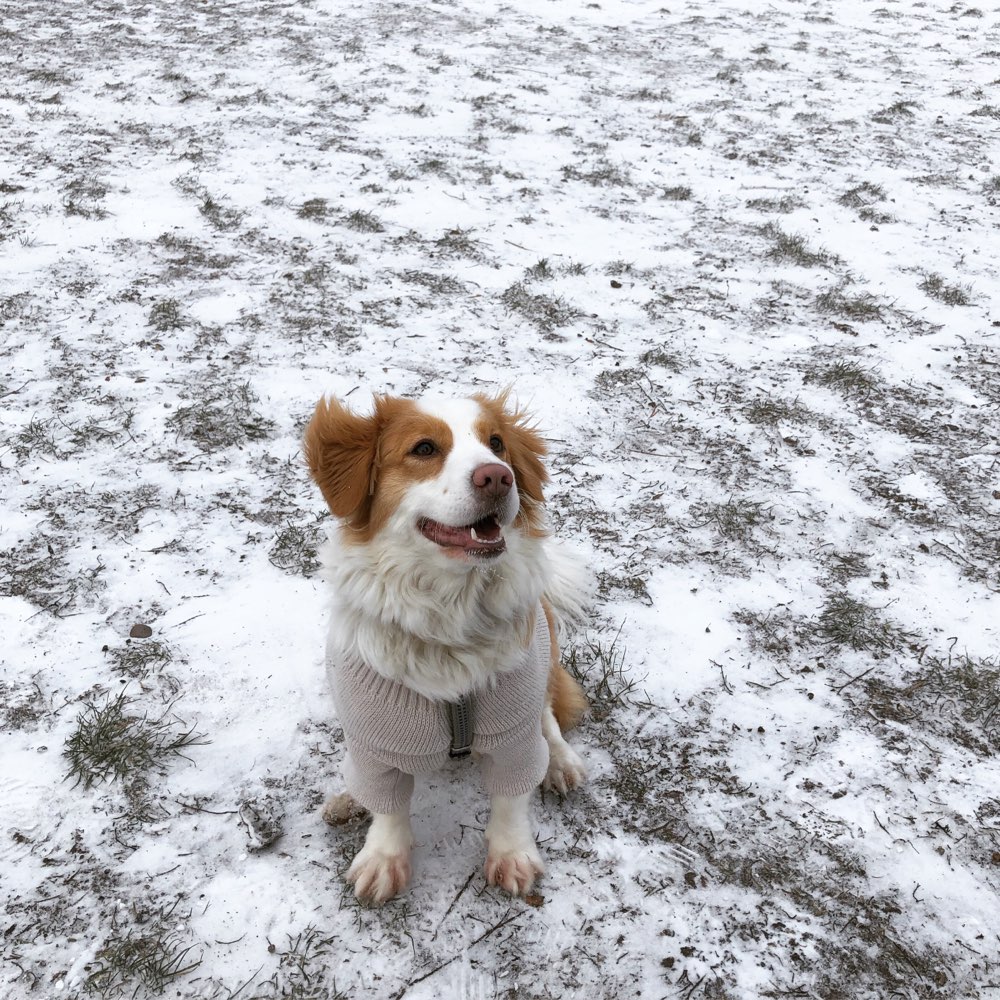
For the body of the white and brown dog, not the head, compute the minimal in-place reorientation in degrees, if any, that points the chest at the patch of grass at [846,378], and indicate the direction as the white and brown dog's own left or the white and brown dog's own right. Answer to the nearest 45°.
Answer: approximately 135° to the white and brown dog's own left

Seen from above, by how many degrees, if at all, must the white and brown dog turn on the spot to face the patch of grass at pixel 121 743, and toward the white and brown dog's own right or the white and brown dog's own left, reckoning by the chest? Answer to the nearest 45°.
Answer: approximately 90° to the white and brown dog's own right

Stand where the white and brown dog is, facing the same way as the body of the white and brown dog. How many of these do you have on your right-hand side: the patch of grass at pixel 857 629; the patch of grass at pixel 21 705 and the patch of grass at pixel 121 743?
2

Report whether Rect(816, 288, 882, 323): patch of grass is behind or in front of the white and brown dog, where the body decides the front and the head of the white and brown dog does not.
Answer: behind

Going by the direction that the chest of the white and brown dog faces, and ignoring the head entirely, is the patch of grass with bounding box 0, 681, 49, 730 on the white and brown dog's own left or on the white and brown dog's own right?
on the white and brown dog's own right

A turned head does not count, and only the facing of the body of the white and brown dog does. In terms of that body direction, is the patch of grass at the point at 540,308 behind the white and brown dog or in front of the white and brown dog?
behind

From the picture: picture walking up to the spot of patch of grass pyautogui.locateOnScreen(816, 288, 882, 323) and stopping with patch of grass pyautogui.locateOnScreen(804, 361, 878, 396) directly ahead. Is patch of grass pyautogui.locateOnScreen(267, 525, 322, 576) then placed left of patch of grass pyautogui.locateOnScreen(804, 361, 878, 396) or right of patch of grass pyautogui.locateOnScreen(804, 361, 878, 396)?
right

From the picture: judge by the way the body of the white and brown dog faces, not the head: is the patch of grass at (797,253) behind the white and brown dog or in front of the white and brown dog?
behind

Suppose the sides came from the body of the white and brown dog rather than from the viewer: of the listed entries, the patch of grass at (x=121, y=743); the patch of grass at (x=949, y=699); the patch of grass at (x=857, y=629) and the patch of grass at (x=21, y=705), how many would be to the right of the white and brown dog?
2

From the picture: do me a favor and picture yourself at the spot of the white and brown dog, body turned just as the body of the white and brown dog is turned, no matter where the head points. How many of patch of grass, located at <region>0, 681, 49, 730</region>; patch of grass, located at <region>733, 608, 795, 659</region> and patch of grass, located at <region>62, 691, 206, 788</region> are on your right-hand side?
2

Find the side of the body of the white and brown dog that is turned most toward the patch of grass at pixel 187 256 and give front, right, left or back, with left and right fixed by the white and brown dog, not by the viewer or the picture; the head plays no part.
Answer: back

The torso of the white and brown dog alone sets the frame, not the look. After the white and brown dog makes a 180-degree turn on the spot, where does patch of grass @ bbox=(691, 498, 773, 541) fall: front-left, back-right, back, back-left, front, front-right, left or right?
front-right

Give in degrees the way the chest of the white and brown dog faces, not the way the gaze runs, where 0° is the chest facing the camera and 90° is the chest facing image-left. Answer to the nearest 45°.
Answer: approximately 0°

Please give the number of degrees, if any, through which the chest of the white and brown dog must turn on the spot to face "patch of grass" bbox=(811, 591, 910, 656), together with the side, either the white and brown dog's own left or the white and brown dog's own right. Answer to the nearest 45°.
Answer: approximately 90° to the white and brown dog's own left

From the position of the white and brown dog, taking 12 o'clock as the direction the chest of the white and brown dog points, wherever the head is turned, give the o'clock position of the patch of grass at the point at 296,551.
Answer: The patch of grass is roughly at 5 o'clock from the white and brown dog.

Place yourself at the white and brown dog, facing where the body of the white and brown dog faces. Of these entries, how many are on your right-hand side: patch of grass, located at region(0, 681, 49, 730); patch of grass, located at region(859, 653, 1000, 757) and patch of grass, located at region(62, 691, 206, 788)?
2
